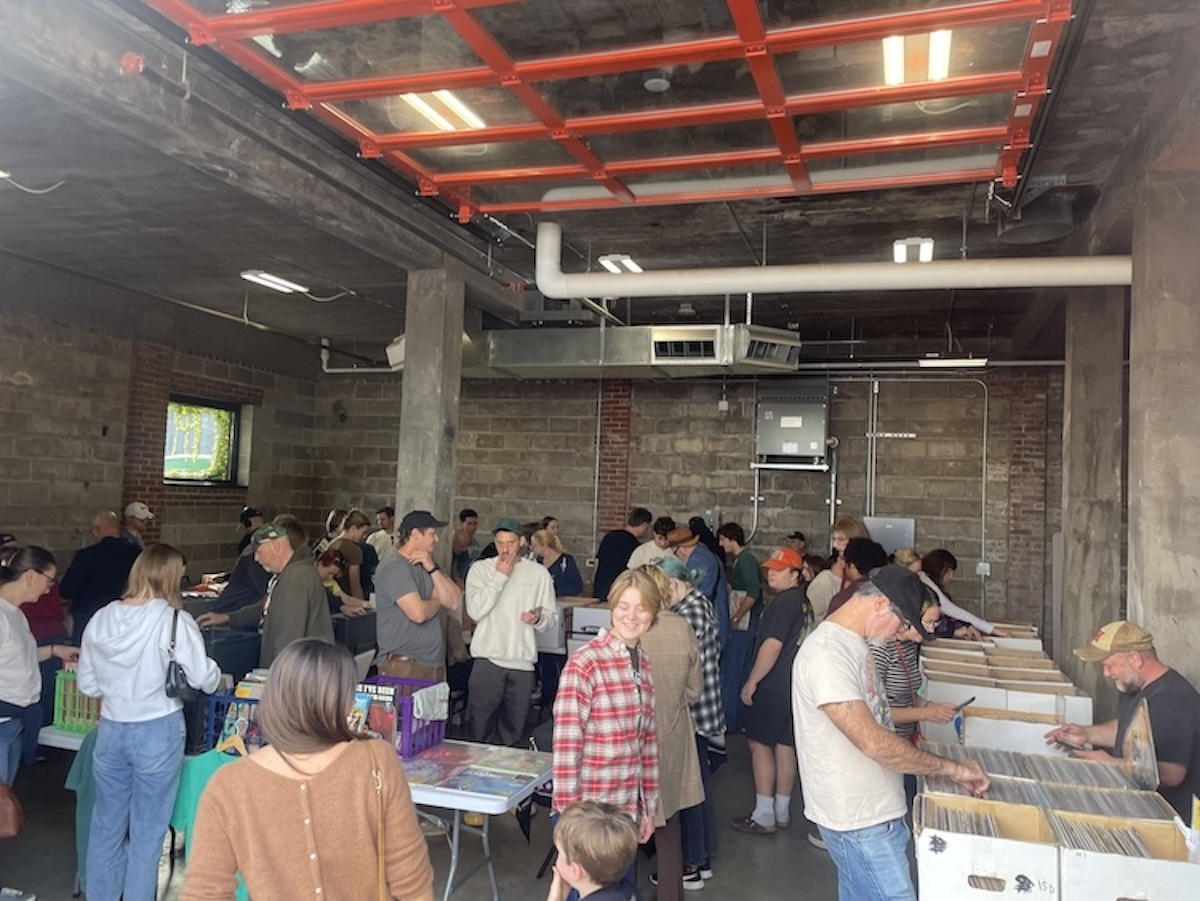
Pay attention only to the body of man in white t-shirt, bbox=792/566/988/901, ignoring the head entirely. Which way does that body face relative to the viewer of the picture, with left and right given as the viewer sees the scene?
facing to the right of the viewer

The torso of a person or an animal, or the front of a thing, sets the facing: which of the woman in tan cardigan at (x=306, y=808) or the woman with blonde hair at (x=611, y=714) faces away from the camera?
the woman in tan cardigan

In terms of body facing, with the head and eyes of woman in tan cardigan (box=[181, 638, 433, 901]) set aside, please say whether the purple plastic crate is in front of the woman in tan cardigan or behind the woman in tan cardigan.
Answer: in front

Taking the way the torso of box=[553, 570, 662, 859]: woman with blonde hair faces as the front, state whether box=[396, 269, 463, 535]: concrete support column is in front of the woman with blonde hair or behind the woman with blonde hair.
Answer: behind

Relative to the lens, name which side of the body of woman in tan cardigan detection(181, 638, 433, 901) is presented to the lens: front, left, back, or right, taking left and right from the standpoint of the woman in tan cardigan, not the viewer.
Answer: back

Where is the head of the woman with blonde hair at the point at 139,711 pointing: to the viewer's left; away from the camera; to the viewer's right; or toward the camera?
away from the camera

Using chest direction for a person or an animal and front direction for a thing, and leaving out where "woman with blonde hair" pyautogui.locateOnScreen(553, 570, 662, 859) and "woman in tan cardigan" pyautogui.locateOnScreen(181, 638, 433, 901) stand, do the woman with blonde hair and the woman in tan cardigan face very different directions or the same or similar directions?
very different directions

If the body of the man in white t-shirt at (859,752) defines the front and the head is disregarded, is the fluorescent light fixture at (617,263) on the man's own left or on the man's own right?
on the man's own left

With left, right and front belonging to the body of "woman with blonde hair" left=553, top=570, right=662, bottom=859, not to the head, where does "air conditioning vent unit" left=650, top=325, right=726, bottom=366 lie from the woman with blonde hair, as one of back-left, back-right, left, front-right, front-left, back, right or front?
back-left

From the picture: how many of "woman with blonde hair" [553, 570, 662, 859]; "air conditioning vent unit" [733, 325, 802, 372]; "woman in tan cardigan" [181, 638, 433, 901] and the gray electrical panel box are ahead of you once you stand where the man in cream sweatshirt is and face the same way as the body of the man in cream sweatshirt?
2

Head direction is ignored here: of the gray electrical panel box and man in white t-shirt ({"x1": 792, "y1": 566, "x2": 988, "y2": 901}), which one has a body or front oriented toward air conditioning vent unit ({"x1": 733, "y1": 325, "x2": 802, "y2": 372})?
the gray electrical panel box

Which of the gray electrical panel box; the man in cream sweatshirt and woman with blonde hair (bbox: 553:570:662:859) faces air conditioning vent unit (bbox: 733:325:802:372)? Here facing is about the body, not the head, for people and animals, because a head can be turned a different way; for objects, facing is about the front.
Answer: the gray electrical panel box

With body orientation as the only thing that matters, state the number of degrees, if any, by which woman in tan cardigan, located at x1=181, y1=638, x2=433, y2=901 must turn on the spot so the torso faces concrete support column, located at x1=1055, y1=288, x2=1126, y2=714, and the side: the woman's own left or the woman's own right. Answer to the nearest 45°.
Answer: approximately 45° to the woman's own right

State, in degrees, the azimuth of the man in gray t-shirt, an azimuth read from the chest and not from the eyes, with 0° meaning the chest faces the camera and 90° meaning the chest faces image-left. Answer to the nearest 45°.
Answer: approximately 270°

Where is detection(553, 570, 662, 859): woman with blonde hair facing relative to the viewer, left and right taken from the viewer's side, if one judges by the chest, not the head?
facing the viewer and to the right of the viewer

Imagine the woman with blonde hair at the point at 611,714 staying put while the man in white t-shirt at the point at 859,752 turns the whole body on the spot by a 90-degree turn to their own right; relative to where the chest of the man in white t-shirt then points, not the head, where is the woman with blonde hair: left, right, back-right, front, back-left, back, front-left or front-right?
right

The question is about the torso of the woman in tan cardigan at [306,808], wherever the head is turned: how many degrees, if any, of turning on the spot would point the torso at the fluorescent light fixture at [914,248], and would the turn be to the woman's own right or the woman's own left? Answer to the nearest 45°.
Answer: approximately 45° to the woman's own right
